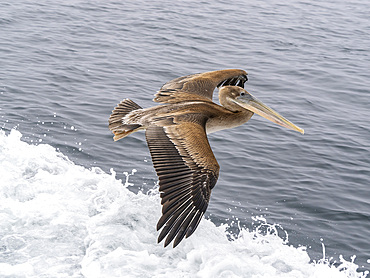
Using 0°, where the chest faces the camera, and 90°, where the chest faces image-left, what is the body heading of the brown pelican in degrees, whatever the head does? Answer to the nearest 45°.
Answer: approximately 270°
